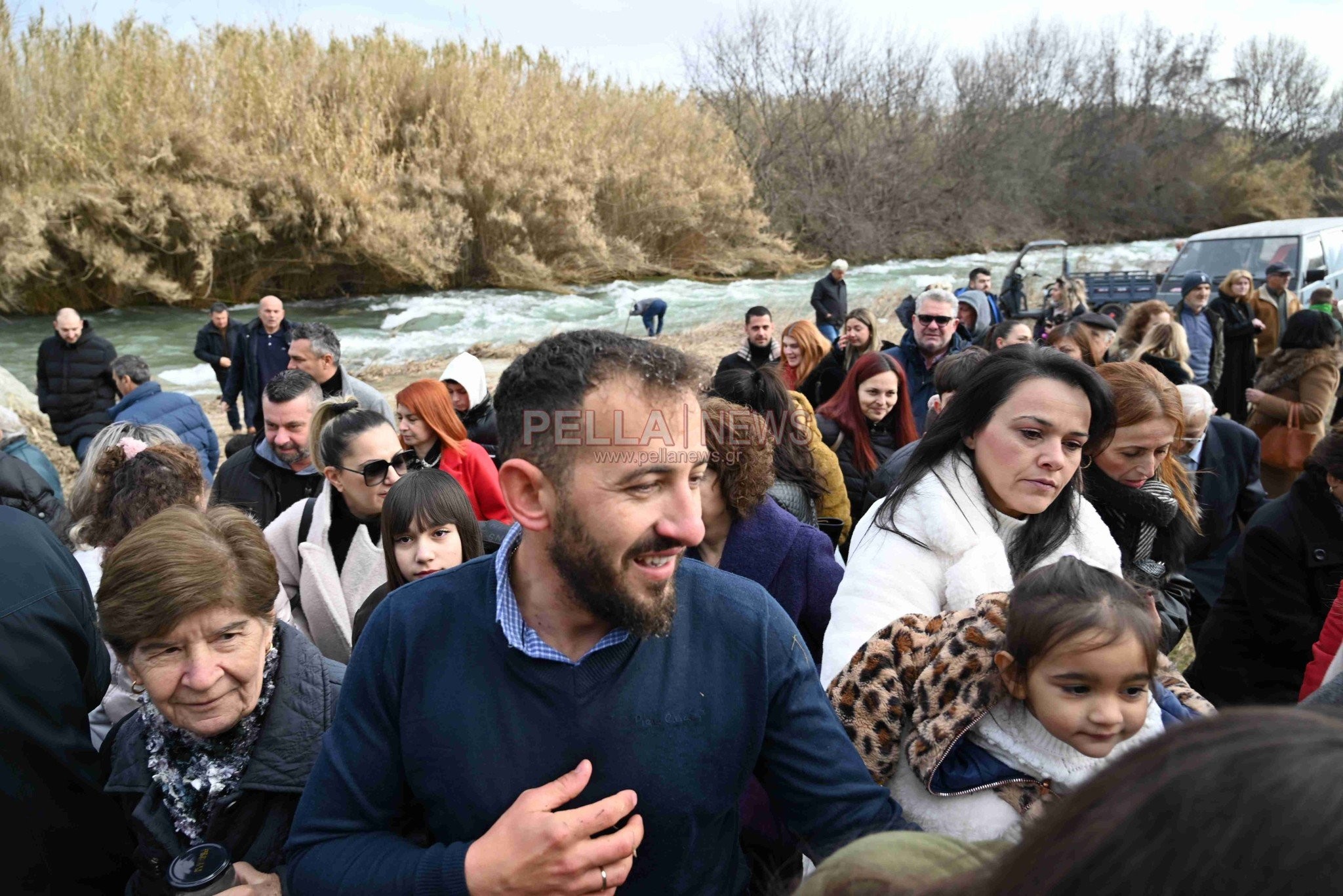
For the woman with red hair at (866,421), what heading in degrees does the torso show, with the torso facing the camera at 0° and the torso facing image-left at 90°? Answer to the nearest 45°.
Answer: approximately 315°

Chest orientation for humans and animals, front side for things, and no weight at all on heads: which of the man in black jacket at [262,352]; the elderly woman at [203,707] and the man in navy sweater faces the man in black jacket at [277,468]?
the man in black jacket at [262,352]

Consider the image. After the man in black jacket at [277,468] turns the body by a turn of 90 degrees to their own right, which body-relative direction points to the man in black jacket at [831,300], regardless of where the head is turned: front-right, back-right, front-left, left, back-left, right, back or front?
back

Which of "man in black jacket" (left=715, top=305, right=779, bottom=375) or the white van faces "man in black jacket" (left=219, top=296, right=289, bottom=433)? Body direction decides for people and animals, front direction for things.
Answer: the white van

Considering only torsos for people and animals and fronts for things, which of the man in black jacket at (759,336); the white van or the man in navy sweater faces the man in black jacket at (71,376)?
the white van

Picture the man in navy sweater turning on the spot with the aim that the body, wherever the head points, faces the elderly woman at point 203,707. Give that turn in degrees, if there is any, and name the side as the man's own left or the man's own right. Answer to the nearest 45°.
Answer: approximately 135° to the man's own right

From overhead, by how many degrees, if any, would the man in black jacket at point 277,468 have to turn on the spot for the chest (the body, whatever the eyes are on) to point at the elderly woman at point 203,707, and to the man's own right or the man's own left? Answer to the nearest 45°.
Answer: approximately 45° to the man's own right

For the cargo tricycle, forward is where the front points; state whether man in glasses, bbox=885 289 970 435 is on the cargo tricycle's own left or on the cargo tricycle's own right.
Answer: on the cargo tricycle's own left

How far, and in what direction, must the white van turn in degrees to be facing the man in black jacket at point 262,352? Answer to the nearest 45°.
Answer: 0° — it already faces them

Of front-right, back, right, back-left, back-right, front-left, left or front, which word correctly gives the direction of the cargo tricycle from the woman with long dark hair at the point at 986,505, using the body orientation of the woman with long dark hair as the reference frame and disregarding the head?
back-left
